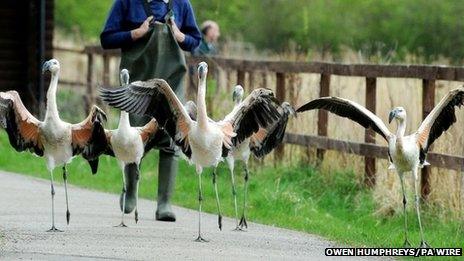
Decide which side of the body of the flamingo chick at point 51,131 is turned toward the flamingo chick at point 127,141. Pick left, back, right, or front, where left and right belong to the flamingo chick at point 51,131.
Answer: left

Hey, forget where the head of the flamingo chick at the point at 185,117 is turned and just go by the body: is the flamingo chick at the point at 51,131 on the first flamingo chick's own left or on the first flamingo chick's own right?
on the first flamingo chick's own right

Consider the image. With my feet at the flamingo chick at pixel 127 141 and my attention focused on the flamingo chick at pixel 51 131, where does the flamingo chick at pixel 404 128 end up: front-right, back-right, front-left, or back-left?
back-left

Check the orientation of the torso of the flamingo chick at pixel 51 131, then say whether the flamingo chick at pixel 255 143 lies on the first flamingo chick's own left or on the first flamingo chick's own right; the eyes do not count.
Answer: on the first flamingo chick's own left

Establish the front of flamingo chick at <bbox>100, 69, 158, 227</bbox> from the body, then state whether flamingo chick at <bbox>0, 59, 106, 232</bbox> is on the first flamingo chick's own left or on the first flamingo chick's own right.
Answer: on the first flamingo chick's own right

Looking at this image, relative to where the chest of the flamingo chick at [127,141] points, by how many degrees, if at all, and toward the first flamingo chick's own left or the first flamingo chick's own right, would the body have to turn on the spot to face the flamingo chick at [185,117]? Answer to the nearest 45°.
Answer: approximately 45° to the first flamingo chick's own left

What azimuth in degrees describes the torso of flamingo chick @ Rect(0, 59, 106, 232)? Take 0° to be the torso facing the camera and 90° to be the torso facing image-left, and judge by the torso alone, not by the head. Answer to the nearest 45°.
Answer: approximately 0°

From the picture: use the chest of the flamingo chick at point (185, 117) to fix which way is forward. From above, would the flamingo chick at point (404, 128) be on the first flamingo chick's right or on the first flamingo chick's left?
on the first flamingo chick's left
